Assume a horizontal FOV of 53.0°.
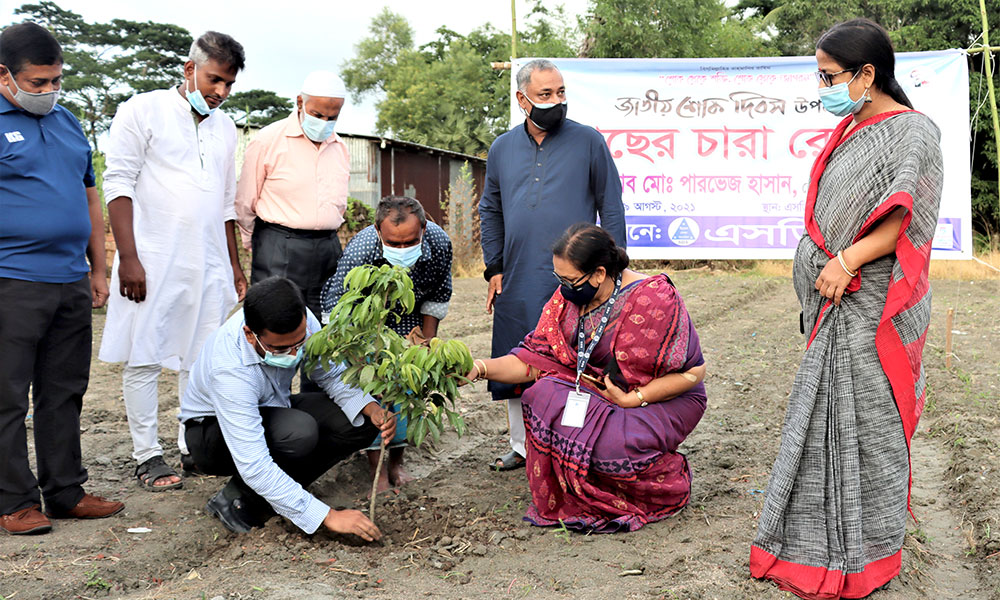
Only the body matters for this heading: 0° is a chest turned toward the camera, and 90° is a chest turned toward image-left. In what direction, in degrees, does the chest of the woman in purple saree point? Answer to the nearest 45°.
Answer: approximately 45°

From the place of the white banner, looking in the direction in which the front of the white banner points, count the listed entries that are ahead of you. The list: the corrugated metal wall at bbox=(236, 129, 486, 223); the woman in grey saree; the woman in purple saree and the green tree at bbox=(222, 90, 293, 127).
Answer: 2

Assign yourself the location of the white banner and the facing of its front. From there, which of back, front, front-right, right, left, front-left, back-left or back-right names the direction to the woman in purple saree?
front

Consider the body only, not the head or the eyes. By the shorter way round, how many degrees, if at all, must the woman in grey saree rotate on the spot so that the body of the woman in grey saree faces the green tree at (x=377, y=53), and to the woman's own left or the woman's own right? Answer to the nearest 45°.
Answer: approximately 90° to the woman's own right

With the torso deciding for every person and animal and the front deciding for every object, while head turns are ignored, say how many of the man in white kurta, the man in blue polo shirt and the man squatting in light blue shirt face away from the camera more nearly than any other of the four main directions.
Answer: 0

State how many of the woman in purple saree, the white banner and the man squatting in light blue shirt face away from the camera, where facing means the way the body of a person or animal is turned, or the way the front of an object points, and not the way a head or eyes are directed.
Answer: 0

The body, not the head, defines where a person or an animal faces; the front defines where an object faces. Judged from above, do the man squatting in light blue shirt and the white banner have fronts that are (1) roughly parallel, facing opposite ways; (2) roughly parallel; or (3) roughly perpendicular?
roughly perpendicular

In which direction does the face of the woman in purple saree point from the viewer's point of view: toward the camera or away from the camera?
toward the camera

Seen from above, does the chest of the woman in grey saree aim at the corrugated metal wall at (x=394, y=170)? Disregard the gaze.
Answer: no

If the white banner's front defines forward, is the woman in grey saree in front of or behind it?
in front

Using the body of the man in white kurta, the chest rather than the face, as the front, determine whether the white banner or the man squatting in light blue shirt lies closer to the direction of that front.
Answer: the man squatting in light blue shirt

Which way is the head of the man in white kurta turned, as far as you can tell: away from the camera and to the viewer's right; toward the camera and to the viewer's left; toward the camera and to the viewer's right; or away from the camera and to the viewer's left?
toward the camera and to the viewer's right

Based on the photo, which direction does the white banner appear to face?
toward the camera

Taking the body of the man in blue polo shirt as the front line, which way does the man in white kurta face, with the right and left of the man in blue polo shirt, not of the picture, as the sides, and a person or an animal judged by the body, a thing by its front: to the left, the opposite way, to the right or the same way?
the same way

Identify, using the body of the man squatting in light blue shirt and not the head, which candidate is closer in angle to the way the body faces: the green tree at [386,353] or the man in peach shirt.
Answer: the green tree

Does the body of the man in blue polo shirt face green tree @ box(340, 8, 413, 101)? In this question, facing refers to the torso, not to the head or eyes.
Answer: no

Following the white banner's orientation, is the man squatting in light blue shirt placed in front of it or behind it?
in front
